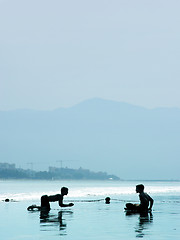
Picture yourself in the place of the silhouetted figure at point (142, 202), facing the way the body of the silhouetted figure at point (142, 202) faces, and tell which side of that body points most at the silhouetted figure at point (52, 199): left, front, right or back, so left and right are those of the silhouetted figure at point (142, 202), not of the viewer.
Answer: front

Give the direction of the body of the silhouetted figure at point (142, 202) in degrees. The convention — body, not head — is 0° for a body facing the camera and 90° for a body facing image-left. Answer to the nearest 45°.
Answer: approximately 90°
